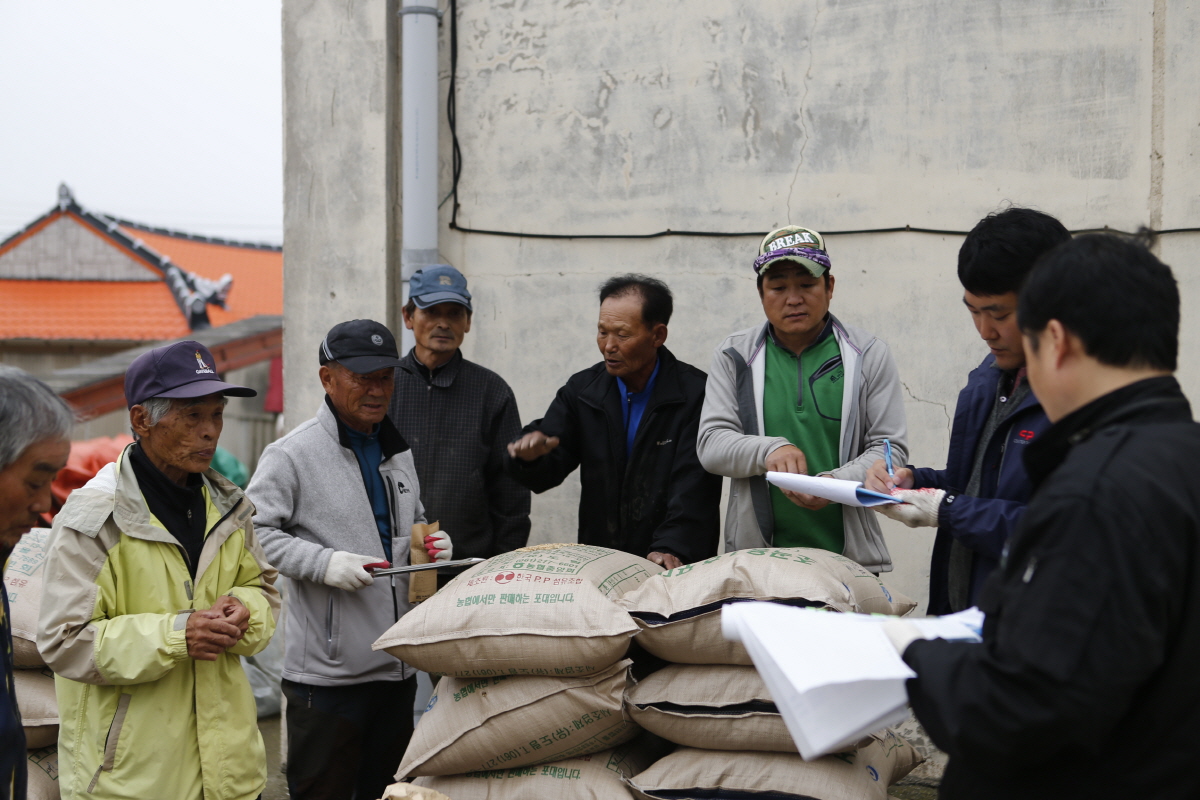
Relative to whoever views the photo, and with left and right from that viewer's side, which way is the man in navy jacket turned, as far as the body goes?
facing the viewer and to the left of the viewer

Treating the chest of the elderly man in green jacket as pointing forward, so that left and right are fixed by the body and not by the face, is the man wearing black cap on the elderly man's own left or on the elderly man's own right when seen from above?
on the elderly man's own left

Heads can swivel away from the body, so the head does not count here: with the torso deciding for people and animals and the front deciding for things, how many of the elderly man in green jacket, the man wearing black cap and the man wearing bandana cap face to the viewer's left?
0

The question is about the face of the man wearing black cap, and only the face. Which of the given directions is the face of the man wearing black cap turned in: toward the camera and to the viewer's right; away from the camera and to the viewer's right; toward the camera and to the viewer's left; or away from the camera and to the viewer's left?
toward the camera and to the viewer's right

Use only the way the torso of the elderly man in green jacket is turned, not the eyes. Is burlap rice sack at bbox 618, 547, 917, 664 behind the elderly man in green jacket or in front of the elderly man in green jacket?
in front

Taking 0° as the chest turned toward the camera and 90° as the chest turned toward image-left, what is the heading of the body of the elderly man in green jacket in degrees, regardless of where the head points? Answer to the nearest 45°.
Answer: approximately 315°

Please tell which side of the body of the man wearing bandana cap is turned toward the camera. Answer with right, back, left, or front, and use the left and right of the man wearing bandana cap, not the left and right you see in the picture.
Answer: front

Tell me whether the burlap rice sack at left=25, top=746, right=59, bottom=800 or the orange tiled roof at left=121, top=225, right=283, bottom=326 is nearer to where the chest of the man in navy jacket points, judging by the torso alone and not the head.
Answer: the burlap rice sack

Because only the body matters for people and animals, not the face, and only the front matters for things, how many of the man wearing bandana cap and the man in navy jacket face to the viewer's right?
0

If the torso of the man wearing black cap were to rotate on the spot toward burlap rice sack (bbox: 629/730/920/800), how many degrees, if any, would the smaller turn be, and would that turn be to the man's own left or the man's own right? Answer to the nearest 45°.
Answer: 0° — they already face it

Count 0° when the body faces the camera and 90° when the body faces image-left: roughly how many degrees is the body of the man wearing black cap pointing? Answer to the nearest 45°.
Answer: approximately 315°
